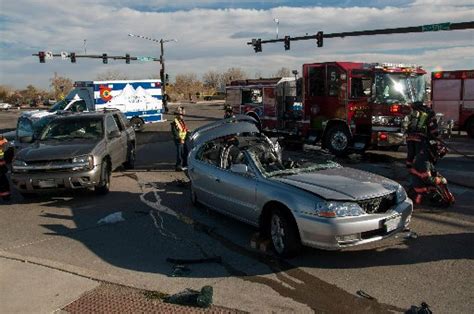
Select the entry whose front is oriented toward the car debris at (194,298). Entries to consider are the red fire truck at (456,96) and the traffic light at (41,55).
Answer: the traffic light

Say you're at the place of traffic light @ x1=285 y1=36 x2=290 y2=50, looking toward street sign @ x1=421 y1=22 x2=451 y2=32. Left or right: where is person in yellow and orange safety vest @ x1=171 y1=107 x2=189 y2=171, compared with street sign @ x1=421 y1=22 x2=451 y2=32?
right

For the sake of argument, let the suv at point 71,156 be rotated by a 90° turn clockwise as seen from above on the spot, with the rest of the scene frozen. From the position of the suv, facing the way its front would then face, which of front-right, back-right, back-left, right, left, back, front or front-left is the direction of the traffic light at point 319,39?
right

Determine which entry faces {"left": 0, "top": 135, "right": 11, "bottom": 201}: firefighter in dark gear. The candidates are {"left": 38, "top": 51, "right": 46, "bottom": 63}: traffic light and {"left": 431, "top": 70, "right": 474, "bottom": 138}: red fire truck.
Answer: the traffic light

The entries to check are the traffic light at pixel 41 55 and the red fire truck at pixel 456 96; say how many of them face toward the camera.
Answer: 1

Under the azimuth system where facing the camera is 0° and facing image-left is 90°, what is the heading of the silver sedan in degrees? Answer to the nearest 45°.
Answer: approximately 315°

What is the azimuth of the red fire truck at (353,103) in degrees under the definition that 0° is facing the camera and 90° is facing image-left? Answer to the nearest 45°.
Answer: approximately 315°

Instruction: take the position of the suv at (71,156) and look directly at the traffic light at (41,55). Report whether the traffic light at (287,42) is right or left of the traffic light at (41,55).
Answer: right

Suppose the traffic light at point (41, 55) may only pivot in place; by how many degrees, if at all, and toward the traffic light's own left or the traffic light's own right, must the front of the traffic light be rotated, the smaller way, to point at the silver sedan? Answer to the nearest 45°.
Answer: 0° — it already faces it

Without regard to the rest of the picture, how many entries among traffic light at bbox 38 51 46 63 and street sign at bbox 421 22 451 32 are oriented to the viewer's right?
0

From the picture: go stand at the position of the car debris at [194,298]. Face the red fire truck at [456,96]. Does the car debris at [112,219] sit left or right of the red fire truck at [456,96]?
left

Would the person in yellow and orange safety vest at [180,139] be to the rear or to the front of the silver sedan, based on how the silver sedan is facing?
to the rear

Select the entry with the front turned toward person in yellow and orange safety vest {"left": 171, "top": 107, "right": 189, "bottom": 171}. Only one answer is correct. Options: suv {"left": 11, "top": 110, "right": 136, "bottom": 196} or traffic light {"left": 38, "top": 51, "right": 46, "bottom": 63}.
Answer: the traffic light

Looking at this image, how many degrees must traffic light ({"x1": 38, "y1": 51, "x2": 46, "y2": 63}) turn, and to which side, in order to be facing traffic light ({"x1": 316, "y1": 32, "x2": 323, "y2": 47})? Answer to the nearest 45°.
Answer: approximately 45° to its left
